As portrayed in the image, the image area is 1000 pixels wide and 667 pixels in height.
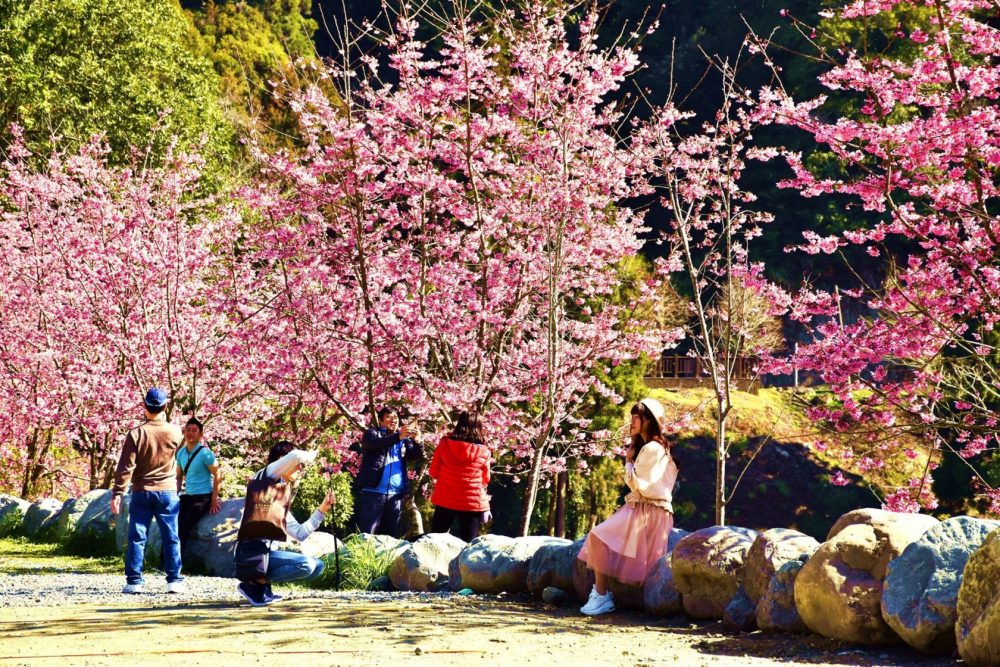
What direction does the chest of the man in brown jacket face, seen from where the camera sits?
away from the camera

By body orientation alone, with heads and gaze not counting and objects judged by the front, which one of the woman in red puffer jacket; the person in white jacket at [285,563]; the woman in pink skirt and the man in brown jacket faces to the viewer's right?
the person in white jacket

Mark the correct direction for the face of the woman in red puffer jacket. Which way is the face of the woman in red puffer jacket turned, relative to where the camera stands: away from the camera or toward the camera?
away from the camera

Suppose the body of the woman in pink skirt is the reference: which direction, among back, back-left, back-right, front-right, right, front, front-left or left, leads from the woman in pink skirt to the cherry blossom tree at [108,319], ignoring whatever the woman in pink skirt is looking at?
front-right

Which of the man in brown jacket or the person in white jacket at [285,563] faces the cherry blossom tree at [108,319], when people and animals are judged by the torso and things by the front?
the man in brown jacket

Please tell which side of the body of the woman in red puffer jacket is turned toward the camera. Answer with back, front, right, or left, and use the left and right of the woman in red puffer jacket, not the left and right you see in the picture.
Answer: back

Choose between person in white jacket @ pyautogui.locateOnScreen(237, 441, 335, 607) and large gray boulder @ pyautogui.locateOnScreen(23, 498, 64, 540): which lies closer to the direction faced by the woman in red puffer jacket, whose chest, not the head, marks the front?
the large gray boulder

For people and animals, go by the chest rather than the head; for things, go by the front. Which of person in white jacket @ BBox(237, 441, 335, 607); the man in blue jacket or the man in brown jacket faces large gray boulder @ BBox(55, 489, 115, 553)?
the man in brown jacket

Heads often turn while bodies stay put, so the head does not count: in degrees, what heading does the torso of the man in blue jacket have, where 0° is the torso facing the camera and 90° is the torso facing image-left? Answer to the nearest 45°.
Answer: approximately 315°

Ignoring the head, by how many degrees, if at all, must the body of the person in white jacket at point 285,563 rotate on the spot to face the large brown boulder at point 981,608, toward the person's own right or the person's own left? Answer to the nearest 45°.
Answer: approximately 45° to the person's own right

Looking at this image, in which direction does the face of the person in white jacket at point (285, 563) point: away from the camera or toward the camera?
away from the camera

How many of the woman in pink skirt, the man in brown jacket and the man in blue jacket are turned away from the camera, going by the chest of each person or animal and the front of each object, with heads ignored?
1
